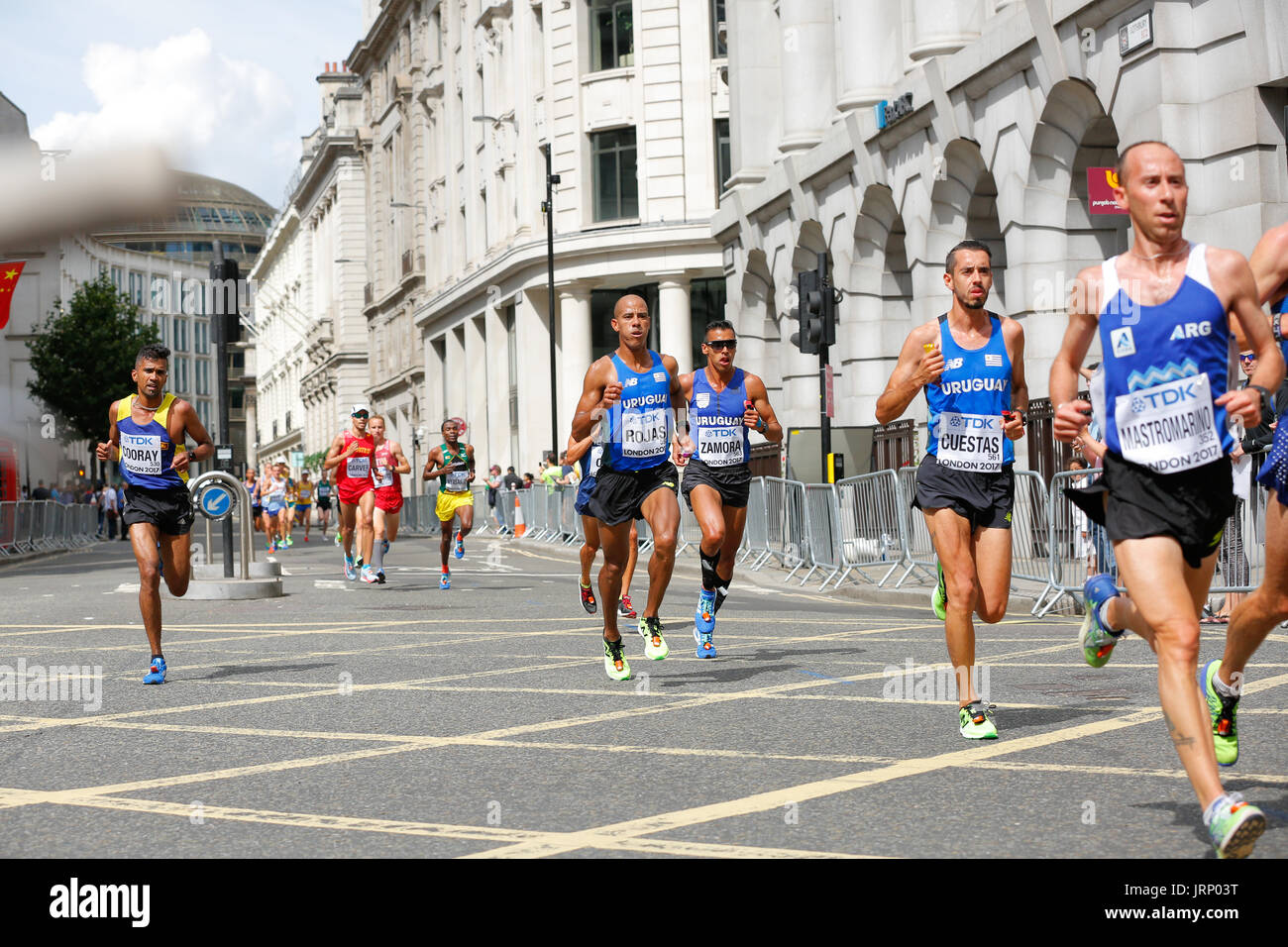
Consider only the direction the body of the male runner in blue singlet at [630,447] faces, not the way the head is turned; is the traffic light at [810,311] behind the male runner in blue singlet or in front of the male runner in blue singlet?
behind

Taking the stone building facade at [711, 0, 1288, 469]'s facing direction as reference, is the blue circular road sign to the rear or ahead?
ahead

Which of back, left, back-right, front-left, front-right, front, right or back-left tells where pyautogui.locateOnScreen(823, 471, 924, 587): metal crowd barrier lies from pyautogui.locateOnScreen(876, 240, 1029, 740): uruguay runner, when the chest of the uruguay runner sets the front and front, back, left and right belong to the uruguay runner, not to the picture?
back

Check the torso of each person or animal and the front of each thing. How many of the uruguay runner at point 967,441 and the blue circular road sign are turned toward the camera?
2

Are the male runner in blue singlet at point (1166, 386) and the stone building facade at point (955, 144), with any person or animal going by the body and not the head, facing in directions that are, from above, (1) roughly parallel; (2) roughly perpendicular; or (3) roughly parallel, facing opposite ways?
roughly perpendicular

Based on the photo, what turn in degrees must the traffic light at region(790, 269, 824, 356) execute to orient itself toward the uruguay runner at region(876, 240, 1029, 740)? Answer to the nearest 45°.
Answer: approximately 45° to its left

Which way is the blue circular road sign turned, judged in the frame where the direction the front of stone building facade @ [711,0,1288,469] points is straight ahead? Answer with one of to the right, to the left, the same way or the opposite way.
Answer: to the left

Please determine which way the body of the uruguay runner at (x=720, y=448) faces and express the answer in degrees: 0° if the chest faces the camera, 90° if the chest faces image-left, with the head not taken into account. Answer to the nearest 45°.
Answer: approximately 0°

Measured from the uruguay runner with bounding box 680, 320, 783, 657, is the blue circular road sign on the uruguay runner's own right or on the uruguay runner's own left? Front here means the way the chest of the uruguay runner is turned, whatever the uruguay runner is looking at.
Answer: on the uruguay runner's own right
